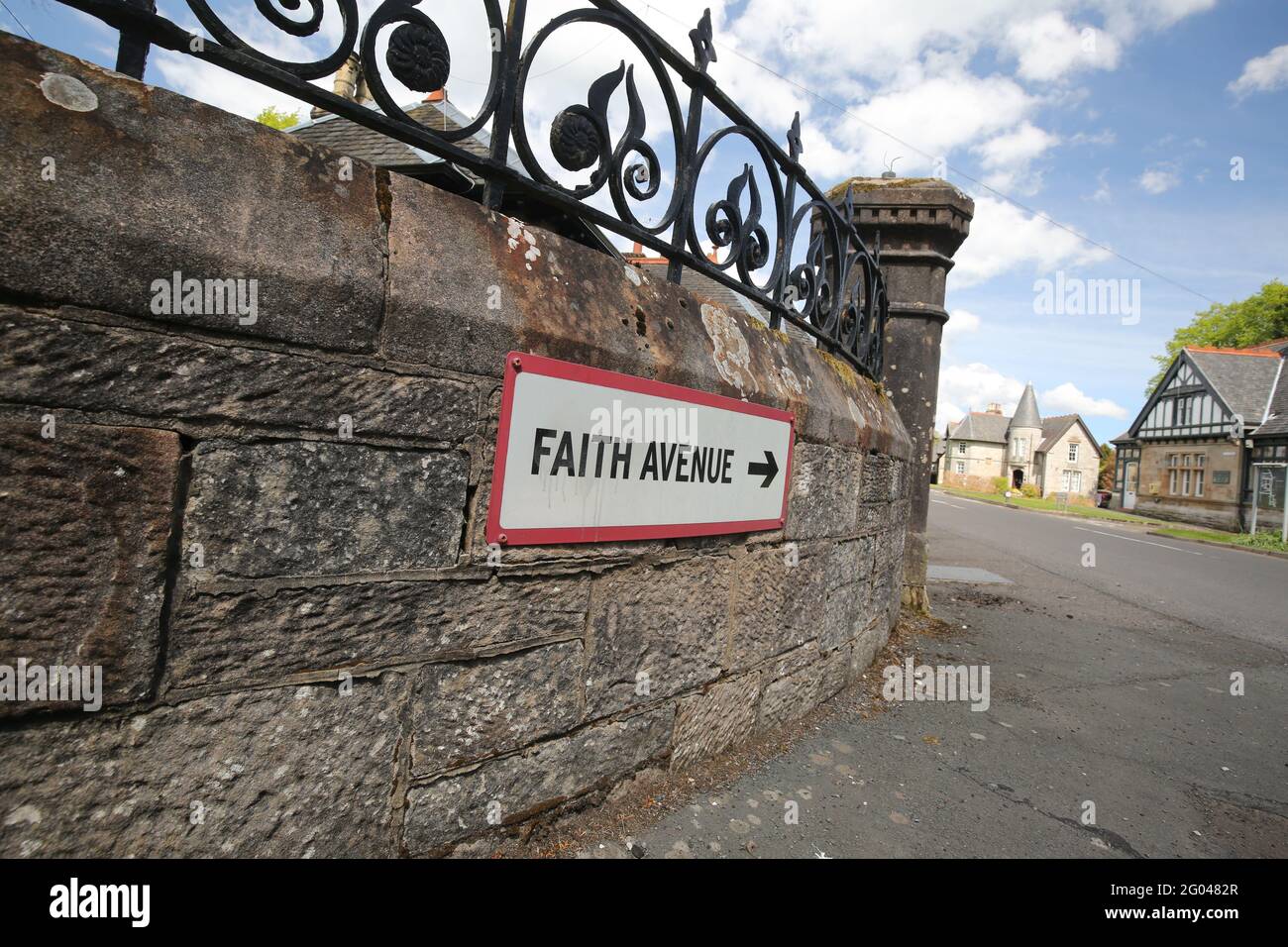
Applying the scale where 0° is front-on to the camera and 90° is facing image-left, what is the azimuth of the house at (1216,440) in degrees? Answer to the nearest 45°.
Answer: approximately 45°

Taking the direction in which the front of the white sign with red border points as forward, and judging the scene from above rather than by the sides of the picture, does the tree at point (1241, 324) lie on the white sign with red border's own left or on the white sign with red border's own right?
on the white sign with red border's own left

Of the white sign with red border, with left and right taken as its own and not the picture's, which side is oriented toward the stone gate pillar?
left

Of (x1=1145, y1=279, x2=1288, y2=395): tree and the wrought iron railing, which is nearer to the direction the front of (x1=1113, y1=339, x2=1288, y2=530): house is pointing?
the wrought iron railing

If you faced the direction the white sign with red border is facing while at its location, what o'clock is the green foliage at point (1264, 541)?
The green foliage is roughly at 9 o'clock from the white sign with red border.

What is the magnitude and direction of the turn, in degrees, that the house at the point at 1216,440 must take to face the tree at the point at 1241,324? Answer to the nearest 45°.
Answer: approximately 135° to its right

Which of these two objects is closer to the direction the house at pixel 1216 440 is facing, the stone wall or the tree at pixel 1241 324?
the stone wall

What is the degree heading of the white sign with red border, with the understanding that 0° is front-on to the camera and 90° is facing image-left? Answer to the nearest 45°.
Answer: approximately 315°

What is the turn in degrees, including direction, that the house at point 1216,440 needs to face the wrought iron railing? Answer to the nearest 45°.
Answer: approximately 45° to its left

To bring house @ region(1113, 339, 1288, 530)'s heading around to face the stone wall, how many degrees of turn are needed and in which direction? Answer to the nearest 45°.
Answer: approximately 45° to its left
